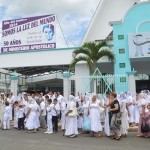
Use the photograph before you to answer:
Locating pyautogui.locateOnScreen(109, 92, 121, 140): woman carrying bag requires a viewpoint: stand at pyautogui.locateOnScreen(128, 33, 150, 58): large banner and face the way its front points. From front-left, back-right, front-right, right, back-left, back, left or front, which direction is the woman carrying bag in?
front

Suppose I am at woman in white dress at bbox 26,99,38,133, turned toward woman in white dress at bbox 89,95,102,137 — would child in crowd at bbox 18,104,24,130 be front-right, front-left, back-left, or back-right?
back-left

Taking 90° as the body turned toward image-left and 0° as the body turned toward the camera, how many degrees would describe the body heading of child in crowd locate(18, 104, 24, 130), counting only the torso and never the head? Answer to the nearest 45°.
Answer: approximately 180°

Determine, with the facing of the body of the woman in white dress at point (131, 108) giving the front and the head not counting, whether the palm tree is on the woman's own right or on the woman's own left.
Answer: on the woman's own right

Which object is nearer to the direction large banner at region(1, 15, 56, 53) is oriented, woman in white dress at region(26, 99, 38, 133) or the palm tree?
the woman in white dress

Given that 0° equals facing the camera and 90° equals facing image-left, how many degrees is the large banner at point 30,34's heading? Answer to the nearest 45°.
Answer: approximately 0°

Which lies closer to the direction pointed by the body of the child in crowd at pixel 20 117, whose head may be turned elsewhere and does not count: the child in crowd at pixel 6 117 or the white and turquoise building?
the white and turquoise building
